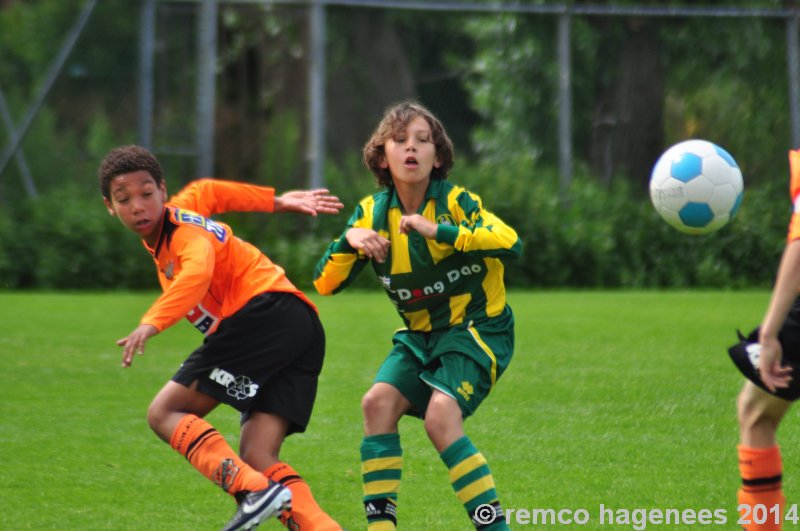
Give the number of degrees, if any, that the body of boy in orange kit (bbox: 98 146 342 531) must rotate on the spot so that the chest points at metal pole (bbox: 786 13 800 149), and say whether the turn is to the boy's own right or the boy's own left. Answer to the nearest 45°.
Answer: approximately 180°

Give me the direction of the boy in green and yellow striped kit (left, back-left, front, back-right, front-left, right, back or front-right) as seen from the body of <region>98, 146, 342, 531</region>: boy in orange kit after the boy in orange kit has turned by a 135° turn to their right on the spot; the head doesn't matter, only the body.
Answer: right

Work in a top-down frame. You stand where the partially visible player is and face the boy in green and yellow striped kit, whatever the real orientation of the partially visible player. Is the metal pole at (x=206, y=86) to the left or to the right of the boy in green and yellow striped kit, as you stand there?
right

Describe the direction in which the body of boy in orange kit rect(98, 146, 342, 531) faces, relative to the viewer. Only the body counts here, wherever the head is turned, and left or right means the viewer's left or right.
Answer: facing the viewer and to the left of the viewer
